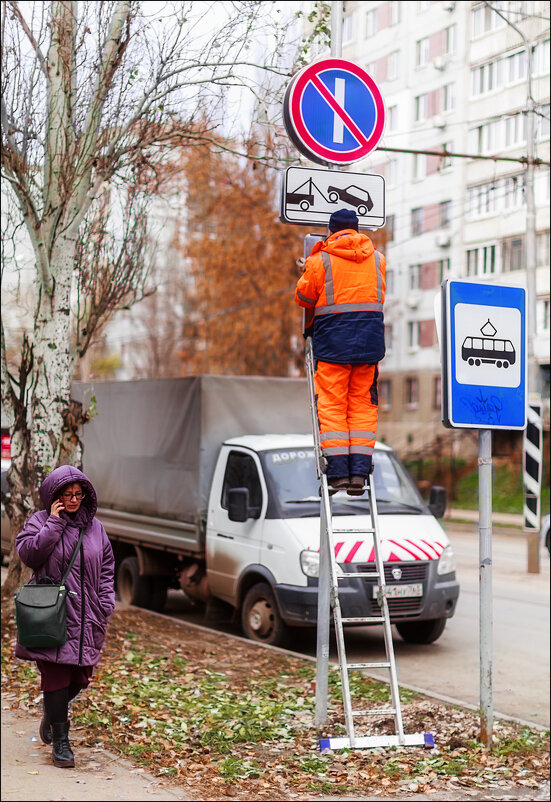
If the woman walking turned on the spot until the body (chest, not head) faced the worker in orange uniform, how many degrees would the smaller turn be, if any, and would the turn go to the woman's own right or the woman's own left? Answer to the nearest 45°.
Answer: approximately 90° to the woman's own left

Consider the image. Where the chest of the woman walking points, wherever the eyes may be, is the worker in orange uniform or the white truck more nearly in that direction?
the worker in orange uniform

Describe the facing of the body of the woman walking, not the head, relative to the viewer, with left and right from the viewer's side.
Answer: facing the viewer and to the right of the viewer

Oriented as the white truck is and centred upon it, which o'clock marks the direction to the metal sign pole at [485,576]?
The metal sign pole is roughly at 1 o'clock from the white truck.

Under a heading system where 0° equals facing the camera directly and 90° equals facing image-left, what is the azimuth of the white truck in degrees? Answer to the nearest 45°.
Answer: approximately 315°

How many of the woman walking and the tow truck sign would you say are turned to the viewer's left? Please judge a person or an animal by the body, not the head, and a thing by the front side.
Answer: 0

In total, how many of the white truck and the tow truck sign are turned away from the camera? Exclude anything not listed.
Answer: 0

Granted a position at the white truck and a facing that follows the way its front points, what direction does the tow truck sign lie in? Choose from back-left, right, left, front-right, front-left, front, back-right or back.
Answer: front-right

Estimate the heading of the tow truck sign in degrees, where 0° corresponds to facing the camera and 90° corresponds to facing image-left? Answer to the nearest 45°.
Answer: approximately 0°

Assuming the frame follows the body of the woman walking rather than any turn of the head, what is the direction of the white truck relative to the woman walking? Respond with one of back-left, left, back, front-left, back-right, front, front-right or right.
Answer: back-left

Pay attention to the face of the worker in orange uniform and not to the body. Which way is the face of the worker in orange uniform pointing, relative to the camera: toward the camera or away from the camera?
away from the camera

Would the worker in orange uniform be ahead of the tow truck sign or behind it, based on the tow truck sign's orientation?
ahead

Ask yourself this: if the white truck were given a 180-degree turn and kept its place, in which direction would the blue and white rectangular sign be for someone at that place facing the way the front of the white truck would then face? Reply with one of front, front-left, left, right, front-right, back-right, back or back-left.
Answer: back-left

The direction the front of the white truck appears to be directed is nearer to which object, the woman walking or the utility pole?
the woman walking
